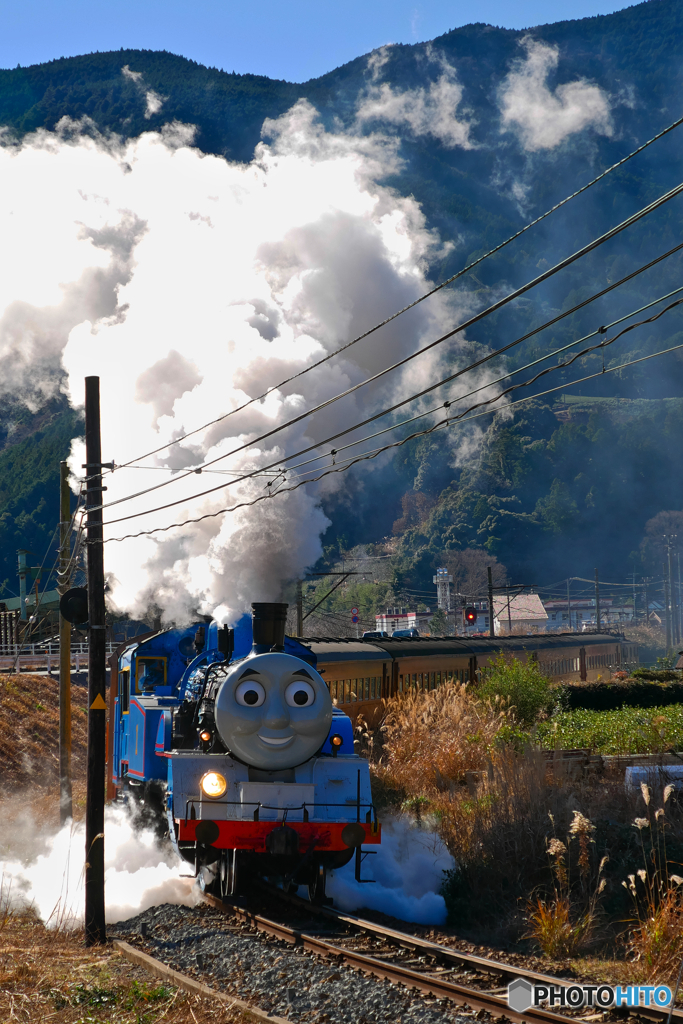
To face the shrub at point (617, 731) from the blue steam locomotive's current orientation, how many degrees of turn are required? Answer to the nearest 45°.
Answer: approximately 135° to its left

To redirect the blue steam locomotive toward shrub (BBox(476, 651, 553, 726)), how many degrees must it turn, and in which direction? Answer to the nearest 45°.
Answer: approximately 135° to its left

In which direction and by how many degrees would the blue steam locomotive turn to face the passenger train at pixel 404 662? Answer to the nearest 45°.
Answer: approximately 180°

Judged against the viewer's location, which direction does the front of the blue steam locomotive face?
facing the viewer

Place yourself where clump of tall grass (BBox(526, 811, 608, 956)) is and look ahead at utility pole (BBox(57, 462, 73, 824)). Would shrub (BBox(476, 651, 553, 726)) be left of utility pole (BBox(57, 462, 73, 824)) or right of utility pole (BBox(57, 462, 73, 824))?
right

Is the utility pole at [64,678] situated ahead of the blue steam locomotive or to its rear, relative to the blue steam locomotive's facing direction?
to the rear

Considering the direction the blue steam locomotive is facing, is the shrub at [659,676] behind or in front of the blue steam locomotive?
behind

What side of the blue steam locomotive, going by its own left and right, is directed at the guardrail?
back

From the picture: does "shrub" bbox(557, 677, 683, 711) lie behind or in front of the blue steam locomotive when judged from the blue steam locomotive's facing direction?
behind
